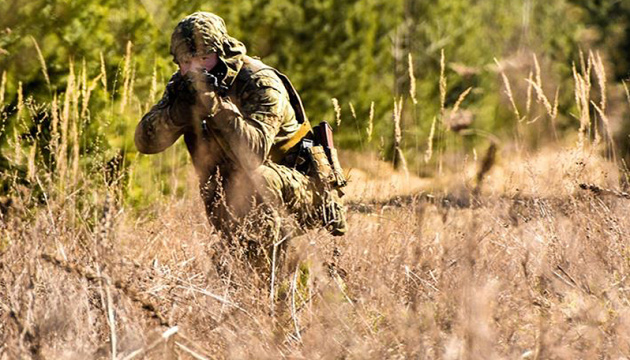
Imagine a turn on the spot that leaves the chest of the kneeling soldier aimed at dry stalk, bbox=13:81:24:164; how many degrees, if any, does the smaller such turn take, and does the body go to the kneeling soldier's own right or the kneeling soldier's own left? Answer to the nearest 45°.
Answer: approximately 90° to the kneeling soldier's own right

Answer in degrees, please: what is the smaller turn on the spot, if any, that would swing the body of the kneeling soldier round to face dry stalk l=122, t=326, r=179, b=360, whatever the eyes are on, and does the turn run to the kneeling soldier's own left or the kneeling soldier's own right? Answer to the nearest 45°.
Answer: approximately 45° to the kneeling soldier's own left

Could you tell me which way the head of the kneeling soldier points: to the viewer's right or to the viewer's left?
to the viewer's left

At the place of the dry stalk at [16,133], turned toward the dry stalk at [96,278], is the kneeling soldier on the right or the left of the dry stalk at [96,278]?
left

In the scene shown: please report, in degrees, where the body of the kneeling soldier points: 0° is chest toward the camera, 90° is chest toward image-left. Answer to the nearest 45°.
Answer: approximately 45°
